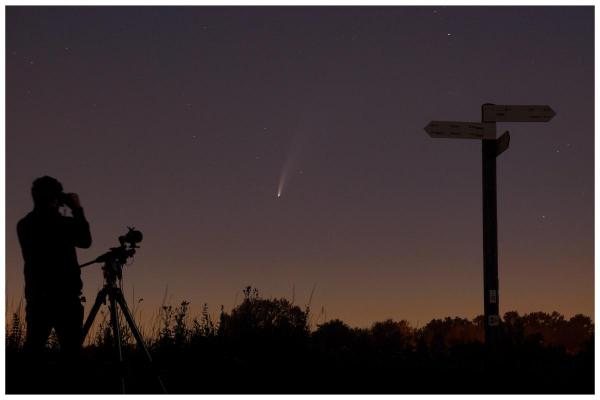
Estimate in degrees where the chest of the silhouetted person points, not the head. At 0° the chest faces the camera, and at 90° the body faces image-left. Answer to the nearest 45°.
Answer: approximately 225°

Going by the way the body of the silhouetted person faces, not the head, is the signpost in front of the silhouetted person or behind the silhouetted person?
in front
